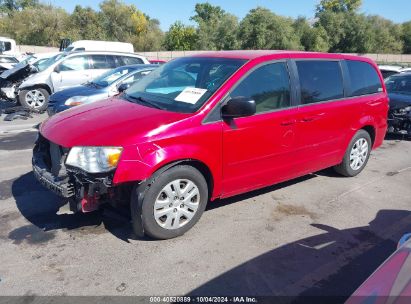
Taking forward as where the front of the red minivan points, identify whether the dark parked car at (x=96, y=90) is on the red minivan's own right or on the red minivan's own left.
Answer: on the red minivan's own right

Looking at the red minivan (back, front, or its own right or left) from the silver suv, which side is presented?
right

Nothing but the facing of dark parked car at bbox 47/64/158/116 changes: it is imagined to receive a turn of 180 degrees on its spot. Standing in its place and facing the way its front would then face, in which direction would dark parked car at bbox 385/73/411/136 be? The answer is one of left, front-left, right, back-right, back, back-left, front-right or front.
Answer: front-right

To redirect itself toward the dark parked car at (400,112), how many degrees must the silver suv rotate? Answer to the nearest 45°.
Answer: approximately 90° to its left

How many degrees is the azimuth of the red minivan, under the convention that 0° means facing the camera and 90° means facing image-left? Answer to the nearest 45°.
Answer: approximately 45°

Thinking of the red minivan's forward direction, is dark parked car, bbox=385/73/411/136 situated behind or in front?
behind

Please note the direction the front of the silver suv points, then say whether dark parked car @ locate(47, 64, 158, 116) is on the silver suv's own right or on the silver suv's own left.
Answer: on the silver suv's own left

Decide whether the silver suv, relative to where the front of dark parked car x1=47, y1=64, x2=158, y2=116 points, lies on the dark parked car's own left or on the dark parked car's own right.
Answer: on the dark parked car's own right

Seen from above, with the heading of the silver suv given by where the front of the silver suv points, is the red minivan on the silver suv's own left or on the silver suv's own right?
on the silver suv's own left

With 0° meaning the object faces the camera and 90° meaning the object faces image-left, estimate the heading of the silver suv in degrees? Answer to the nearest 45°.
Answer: approximately 45°
